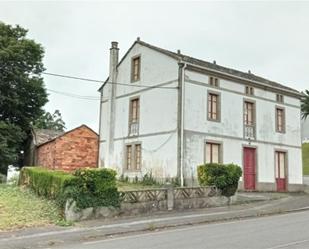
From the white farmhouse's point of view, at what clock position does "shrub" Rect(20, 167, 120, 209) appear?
The shrub is roughly at 2 o'clock from the white farmhouse.

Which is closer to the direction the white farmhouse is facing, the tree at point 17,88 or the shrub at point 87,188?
the shrub

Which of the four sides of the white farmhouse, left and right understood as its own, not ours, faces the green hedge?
right

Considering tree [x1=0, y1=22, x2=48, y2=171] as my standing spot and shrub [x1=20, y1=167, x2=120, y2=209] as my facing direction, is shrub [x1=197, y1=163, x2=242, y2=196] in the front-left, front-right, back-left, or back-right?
front-left

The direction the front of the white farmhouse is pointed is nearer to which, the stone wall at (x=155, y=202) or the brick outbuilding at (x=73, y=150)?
the stone wall

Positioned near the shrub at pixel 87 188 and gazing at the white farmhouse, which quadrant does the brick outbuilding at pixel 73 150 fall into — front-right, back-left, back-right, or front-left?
front-left

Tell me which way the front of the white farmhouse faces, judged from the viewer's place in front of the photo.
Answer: facing the viewer and to the right of the viewer

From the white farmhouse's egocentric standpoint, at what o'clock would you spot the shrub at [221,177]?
The shrub is roughly at 1 o'clock from the white farmhouse.

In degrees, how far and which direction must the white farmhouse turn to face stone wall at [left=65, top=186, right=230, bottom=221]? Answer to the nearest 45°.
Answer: approximately 45° to its right
